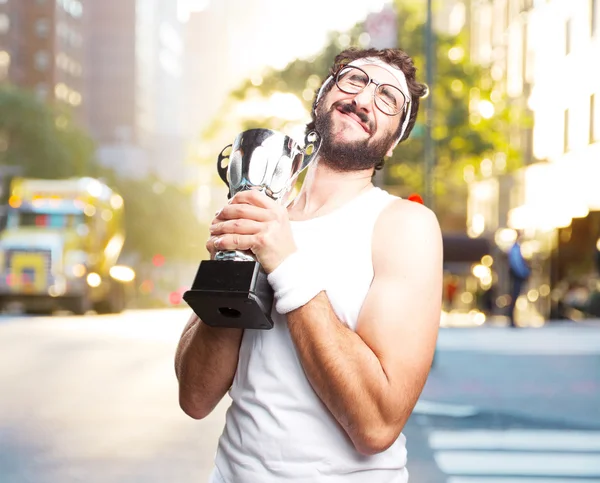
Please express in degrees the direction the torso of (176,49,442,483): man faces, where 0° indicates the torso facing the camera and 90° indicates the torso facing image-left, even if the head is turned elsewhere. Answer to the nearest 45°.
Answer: approximately 45°

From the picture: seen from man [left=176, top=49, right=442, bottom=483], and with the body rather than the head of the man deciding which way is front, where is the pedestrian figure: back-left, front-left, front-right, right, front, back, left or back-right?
back-right

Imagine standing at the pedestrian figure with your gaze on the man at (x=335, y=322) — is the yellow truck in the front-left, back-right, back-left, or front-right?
back-right

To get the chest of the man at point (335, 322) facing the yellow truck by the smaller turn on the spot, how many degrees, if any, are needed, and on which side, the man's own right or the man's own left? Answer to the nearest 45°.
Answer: approximately 135° to the man's own right
